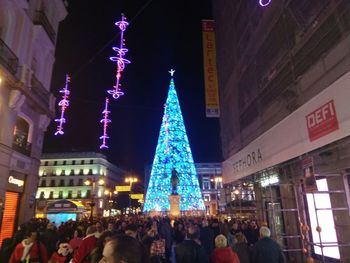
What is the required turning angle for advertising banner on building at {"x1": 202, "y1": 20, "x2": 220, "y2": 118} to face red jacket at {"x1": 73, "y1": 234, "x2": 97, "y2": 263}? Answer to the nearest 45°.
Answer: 0° — it already faces it

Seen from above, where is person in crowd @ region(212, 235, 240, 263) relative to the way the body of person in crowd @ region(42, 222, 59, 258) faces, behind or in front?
behind

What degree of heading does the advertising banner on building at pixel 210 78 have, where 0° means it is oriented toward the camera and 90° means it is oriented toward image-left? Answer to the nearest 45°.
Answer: approximately 0°

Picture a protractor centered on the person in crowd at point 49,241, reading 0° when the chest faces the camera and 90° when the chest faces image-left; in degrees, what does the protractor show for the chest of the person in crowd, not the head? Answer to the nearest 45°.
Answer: approximately 180°

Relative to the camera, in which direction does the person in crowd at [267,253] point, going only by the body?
away from the camera

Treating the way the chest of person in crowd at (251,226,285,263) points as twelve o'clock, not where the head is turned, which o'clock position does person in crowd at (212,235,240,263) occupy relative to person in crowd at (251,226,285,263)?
person in crowd at (212,235,240,263) is roughly at 8 o'clock from person in crowd at (251,226,285,263).

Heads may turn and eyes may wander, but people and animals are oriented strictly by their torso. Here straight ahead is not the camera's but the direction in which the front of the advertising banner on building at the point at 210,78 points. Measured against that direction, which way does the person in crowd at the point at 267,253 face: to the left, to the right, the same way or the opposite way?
the opposite way

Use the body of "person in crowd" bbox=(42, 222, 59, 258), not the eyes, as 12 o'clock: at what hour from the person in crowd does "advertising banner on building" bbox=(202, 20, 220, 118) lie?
The advertising banner on building is roughly at 2 o'clock from the person in crowd.

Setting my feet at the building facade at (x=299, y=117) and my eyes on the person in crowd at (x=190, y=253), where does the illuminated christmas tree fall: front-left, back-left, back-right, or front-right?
back-right

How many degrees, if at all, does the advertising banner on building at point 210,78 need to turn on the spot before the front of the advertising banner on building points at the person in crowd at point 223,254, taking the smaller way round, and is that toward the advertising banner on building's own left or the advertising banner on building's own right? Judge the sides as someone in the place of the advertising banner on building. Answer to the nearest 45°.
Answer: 0° — it already faces them

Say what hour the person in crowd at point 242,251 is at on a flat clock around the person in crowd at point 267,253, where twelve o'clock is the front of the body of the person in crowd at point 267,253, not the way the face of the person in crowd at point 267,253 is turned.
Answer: the person in crowd at point 242,251 is roughly at 10 o'clock from the person in crowd at point 267,253.

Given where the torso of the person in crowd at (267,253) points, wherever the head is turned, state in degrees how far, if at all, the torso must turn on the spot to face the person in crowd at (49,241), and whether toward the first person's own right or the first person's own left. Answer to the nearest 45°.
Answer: approximately 90° to the first person's own left
